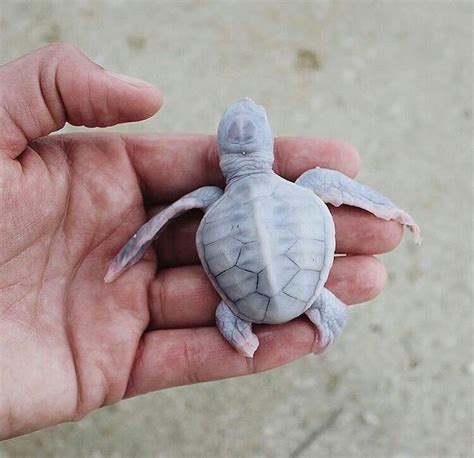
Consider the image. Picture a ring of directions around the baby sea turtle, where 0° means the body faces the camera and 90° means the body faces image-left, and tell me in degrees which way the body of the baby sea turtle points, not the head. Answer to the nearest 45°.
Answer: approximately 180°
